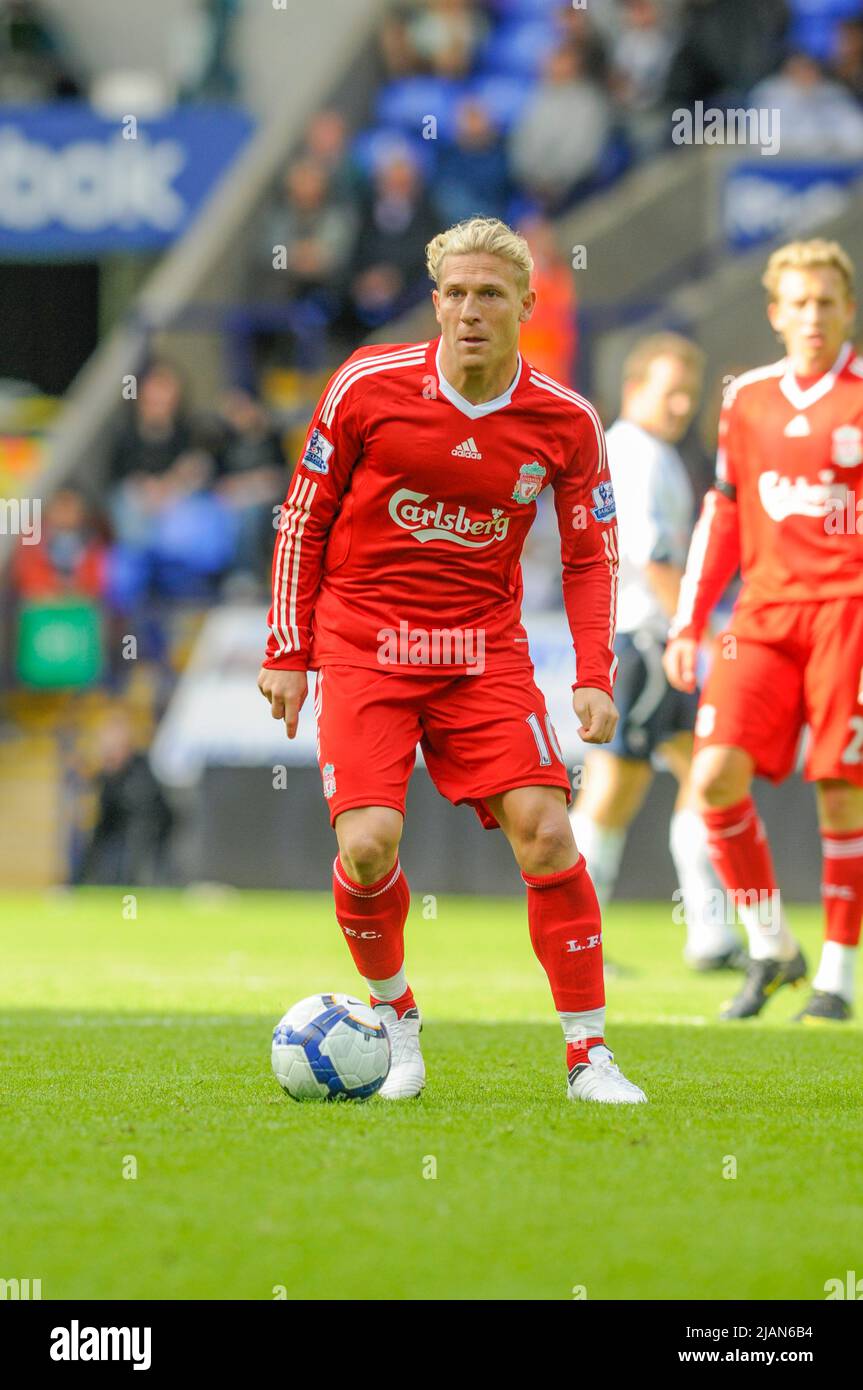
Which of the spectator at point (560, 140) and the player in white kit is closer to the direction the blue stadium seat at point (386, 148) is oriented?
the player in white kit

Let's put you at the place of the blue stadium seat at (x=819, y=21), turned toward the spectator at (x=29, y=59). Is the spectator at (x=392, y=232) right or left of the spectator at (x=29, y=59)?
left

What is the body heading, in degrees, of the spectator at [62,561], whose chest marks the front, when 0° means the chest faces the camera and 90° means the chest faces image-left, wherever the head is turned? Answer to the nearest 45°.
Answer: approximately 0°

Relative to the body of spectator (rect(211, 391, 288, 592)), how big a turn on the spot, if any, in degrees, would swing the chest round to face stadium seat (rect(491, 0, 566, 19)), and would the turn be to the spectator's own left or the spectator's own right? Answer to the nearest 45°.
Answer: approximately 135° to the spectator's own left

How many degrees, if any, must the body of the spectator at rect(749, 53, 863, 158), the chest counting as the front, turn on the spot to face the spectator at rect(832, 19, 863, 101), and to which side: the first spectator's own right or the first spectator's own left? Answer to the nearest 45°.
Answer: approximately 135° to the first spectator's own left

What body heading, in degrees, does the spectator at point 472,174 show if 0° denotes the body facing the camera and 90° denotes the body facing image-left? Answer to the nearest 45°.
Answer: approximately 0°
